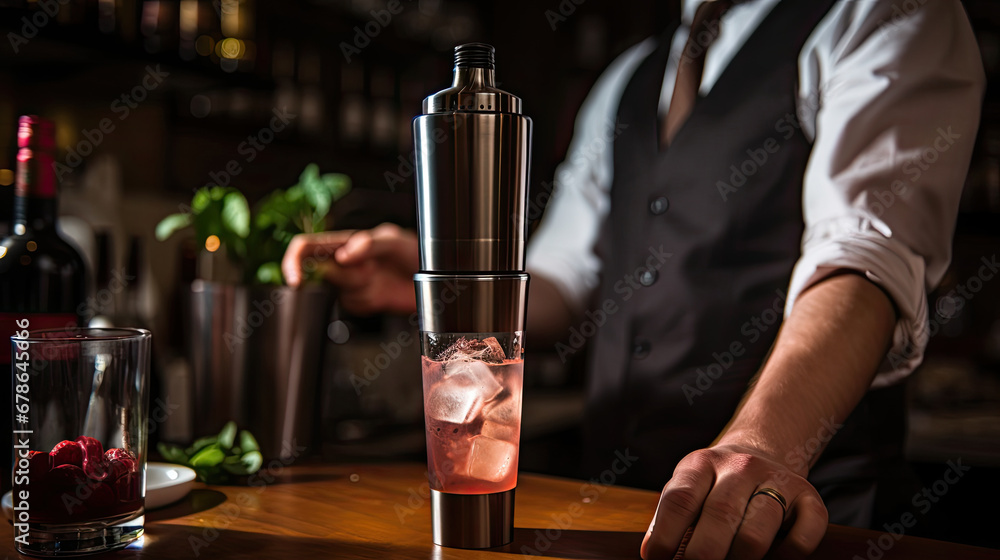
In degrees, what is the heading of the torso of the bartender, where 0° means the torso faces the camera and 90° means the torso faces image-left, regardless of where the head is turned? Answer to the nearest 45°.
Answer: approximately 45°

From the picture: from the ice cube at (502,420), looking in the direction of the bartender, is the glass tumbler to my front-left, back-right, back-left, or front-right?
back-left

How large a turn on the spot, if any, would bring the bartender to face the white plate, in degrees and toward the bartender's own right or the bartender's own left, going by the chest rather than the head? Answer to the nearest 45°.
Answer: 0° — they already face it

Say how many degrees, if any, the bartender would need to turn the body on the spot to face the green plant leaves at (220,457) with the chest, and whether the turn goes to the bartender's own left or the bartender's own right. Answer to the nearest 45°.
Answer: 0° — they already face it

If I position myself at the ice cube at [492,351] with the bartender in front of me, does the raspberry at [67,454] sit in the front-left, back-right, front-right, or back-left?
back-left

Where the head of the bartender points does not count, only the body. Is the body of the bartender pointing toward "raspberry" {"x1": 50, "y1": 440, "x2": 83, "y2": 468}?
yes

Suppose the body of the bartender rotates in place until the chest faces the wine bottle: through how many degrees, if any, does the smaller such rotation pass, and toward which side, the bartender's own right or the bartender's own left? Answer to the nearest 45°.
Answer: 0° — they already face it

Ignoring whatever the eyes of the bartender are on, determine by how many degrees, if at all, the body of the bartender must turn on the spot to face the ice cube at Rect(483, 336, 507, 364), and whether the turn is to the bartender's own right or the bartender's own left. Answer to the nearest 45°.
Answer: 0° — they already face it
